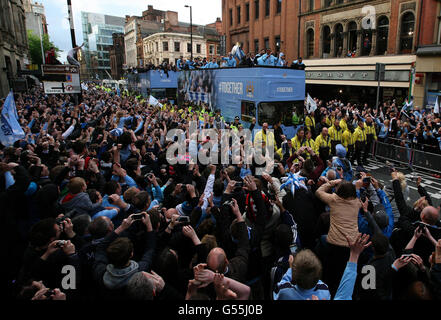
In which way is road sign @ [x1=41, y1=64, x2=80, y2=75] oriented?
toward the camera

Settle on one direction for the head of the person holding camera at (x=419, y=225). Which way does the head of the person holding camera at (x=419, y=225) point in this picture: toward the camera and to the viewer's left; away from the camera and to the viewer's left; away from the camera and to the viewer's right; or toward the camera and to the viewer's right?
away from the camera and to the viewer's left

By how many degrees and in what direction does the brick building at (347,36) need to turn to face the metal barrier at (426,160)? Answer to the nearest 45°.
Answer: approximately 45° to its left

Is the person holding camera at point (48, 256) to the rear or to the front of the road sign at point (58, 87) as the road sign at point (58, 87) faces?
to the front

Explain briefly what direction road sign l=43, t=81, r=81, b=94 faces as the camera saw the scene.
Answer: facing the viewer

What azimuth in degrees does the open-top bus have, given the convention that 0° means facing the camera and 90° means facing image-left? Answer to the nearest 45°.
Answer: approximately 315°

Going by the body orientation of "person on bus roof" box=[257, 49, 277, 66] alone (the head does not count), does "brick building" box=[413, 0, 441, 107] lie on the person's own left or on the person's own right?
on the person's own left

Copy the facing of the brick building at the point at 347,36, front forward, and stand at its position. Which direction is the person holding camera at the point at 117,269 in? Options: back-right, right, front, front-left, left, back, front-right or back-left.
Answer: front-left

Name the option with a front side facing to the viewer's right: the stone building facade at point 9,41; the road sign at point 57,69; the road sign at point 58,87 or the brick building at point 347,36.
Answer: the stone building facade

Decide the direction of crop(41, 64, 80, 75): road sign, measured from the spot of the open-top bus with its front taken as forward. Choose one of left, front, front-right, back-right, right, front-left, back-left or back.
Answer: back-right

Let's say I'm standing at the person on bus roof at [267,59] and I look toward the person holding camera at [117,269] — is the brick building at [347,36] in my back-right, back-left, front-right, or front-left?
back-left
